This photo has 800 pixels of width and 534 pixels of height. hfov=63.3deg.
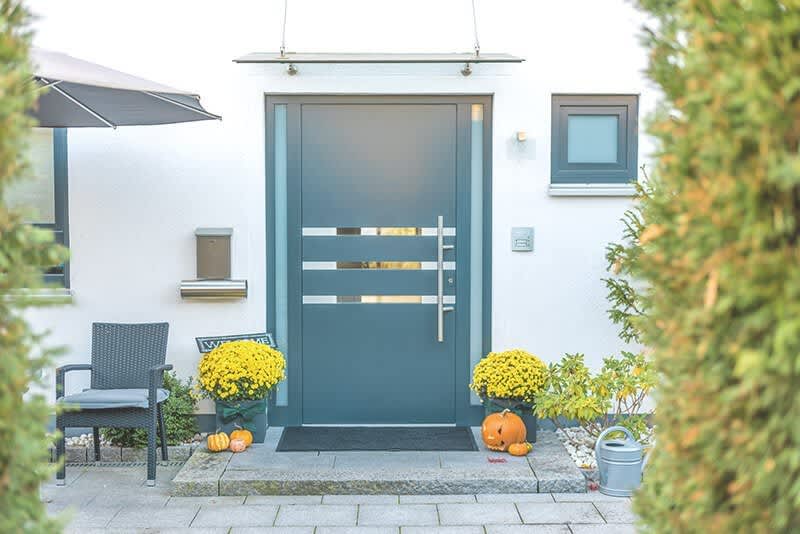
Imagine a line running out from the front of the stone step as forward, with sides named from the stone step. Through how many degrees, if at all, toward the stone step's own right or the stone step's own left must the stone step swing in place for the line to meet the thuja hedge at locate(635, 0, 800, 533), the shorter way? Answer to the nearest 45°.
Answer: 0° — it already faces it

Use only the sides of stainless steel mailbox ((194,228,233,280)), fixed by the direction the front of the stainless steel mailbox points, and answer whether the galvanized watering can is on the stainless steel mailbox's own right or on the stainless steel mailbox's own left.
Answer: on the stainless steel mailbox's own left

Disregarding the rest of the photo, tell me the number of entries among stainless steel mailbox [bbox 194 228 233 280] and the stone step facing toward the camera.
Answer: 2

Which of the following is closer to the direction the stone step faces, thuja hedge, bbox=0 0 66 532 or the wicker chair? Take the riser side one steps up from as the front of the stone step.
the thuja hedge

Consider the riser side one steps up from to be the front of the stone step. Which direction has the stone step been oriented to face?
toward the camera

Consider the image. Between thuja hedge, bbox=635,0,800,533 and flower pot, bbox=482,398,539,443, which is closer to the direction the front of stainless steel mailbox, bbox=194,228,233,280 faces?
the thuja hedge

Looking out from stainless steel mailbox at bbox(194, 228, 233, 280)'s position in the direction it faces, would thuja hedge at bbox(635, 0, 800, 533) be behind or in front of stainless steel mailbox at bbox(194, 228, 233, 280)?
in front

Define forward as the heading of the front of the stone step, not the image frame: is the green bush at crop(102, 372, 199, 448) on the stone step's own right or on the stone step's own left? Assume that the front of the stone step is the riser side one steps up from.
on the stone step's own right

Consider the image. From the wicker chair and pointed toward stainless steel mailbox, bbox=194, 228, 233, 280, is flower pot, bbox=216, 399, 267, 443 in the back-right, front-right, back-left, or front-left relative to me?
front-right

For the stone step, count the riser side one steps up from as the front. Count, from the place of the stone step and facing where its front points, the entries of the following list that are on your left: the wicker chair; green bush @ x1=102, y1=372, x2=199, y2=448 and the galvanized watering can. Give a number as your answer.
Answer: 1
